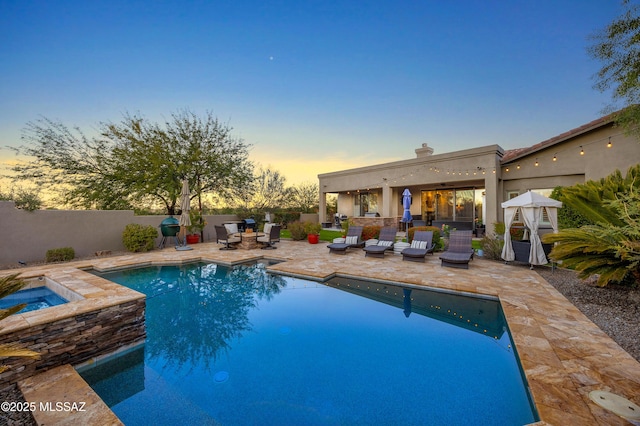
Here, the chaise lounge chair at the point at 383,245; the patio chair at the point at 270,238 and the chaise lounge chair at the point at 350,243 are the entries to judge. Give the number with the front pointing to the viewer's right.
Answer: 0

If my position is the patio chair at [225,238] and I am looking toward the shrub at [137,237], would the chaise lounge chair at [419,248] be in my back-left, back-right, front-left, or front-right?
back-left

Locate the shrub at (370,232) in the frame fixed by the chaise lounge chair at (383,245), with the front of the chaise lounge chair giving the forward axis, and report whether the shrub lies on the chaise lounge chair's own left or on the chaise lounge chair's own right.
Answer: on the chaise lounge chair's own right

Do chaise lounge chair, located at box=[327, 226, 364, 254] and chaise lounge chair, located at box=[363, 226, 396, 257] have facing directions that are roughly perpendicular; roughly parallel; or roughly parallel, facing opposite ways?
roughly parallel

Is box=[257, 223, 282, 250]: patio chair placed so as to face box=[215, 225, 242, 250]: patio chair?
yes

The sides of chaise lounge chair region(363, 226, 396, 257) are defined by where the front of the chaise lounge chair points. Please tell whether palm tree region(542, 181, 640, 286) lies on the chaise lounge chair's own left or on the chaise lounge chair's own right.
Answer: on the chaise lounge chair's own left

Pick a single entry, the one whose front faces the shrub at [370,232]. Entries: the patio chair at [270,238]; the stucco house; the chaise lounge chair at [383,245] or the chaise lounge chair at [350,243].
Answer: the stucco house

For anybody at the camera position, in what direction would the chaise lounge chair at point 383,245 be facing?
facing the viewer and to the left of the viewer

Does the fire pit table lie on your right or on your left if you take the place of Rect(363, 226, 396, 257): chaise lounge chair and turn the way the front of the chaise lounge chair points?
on your right

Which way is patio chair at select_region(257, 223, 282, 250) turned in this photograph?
to the viewer's left

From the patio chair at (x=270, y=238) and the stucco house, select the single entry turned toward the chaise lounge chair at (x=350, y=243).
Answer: the stucco house

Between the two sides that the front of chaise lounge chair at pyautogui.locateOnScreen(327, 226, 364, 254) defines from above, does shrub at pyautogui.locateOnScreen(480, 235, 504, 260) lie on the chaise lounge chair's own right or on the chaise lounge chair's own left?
on the chaise lounge chair's own left

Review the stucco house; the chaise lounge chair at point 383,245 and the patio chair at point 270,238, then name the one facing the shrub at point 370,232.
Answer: the stucco house

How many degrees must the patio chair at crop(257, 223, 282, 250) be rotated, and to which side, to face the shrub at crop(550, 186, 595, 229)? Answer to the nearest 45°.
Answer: approximately 135° to its left

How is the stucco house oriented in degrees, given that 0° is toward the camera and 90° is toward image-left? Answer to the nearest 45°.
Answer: approximately 45°

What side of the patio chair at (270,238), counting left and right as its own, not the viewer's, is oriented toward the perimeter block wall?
front
